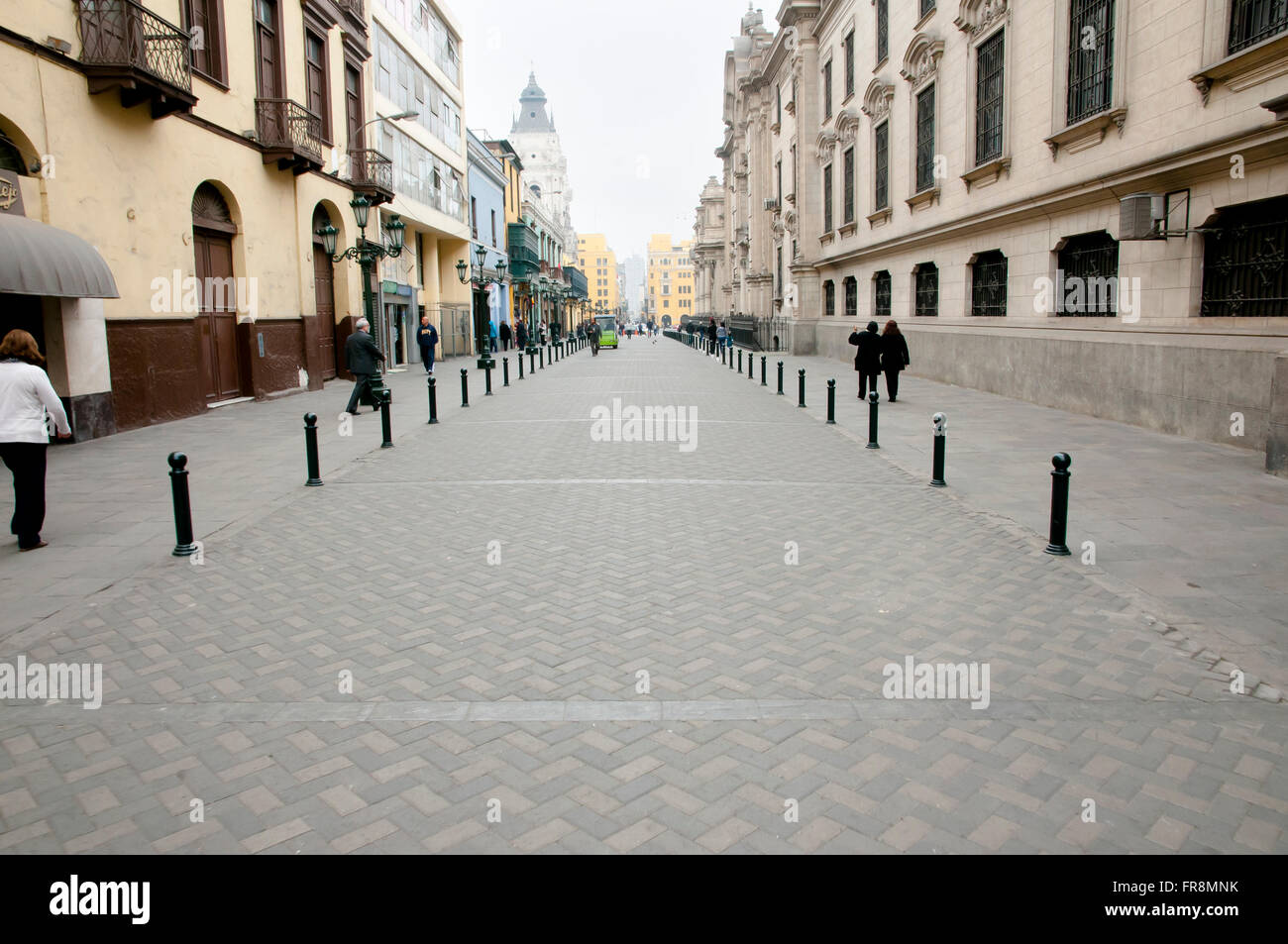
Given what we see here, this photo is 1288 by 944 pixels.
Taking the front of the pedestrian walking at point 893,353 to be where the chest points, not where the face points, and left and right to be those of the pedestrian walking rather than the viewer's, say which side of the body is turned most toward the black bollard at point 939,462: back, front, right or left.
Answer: back

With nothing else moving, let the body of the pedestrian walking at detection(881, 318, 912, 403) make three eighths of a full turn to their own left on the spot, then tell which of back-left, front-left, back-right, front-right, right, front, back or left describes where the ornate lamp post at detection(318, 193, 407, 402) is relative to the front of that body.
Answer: front-right

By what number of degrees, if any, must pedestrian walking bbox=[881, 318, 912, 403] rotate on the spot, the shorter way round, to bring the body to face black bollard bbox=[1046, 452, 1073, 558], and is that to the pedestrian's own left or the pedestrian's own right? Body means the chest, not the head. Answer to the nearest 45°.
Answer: approximately 180°

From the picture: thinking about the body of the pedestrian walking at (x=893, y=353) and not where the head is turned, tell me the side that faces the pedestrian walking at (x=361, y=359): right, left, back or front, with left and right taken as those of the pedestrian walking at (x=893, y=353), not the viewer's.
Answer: left

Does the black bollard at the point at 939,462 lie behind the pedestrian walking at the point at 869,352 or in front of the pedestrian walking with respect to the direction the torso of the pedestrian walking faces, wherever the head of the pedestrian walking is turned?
behind

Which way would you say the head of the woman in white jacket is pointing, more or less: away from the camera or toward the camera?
away from the camera

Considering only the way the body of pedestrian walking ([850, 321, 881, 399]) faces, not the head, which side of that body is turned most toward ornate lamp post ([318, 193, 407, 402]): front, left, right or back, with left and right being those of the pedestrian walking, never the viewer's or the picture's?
left

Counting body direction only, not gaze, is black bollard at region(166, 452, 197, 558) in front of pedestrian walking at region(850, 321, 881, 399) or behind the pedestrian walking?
behind

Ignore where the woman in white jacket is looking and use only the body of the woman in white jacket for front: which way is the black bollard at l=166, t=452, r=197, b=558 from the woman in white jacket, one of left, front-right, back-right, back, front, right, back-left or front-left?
right

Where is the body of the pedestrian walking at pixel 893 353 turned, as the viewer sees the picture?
away from the camera

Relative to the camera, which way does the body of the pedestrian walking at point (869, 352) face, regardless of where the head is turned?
away from the camera

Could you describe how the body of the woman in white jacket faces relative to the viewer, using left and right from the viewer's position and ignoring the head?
facing away from the viewer and to the right of the viewer

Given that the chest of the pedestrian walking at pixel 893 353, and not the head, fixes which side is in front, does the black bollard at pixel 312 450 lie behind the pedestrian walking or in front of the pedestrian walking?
behind
